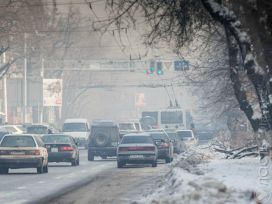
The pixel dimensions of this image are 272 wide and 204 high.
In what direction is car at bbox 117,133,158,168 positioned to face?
away from the camera

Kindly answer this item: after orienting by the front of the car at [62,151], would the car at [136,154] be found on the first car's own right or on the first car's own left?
on the first car's own right

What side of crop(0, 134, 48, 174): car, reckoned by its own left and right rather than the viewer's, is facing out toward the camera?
back

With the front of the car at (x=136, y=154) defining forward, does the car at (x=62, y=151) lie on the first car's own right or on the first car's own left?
on the first car's own left

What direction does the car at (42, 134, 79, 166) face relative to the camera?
away from the camera
